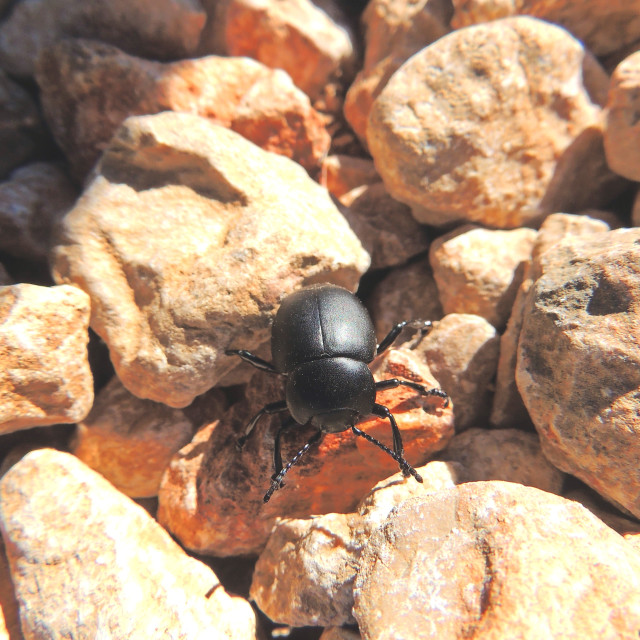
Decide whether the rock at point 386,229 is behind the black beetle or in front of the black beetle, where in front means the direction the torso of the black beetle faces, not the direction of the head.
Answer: behind

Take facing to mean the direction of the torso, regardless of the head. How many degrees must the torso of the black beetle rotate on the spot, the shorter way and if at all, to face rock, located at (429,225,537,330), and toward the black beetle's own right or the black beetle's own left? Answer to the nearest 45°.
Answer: approximately 135° to the black beetle's own left

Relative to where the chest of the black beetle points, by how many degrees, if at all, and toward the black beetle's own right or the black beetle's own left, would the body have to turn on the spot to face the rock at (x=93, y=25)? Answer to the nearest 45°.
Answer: approximately 135° to the black beetle's own right

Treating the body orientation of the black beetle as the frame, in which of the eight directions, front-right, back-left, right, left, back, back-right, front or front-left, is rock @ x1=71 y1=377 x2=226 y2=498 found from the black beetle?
right

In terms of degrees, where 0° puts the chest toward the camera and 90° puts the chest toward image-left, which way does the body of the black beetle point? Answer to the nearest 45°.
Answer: approximately 0°

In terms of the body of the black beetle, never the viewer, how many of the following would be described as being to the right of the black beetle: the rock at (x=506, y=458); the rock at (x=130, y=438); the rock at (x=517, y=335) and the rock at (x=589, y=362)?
1

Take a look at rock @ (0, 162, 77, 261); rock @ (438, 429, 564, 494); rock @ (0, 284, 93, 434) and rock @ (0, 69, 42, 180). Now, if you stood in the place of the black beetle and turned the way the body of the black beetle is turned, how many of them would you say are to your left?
1

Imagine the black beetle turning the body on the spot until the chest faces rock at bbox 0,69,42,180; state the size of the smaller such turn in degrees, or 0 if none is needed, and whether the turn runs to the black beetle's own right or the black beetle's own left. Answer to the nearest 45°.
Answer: approximately 90° to the black beetle's own right

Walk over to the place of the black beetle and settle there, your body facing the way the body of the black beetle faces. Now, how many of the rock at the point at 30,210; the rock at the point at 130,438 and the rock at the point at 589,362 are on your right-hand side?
2

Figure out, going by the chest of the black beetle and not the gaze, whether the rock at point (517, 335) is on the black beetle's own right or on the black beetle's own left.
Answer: on the black beetle's own left

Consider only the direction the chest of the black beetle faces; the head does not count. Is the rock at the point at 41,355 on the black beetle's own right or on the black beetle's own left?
on the black beetle's own right

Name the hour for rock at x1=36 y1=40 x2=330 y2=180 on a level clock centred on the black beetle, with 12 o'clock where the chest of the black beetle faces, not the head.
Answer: The rock is roughly at 4 o'clock from the black beetle.

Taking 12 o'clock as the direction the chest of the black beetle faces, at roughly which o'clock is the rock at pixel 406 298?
The rock is roughly at 7 o'clock from the black beetle.
